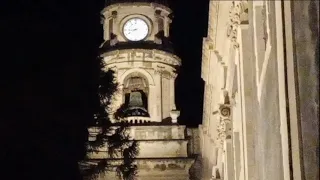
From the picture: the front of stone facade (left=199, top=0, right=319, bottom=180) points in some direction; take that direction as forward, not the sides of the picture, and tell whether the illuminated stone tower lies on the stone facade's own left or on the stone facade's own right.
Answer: on the stone facade's own right

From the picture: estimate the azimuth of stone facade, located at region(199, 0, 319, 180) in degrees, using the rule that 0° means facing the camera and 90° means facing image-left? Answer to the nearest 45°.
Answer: approximately 45°
